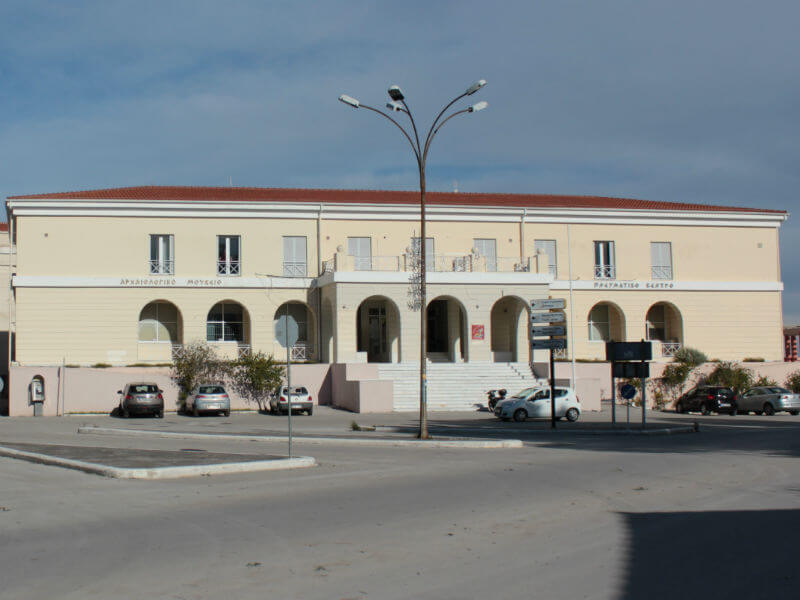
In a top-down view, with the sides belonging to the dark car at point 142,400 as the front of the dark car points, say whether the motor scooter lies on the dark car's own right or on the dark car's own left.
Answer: on the dark car's own right

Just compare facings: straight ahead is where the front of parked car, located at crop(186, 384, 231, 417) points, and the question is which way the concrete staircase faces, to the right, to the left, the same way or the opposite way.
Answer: the opposite way

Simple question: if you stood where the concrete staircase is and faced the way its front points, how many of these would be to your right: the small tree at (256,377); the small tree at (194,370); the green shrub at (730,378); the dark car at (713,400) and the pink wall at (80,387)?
3

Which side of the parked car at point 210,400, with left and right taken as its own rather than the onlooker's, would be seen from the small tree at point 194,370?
front

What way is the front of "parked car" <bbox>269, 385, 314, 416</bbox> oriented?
away from the camera

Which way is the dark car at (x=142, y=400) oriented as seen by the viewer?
away from the camera

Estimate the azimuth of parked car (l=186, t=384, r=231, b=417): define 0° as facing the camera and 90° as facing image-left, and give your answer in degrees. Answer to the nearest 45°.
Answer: approximately 180°

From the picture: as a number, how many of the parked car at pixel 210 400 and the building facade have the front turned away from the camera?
1

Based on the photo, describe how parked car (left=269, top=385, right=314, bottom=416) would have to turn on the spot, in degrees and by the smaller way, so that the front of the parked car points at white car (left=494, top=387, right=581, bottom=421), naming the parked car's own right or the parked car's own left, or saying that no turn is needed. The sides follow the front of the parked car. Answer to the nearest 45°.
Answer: approximately 135° to the parked car's own right

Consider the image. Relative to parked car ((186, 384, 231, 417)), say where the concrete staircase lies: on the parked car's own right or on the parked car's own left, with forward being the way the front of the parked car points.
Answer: on the parked car's own right

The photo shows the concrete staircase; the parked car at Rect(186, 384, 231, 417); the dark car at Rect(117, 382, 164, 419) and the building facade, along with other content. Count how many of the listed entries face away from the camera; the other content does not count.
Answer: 2

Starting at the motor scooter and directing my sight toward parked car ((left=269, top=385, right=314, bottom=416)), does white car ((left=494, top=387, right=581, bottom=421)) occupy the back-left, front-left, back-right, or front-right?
back-left
